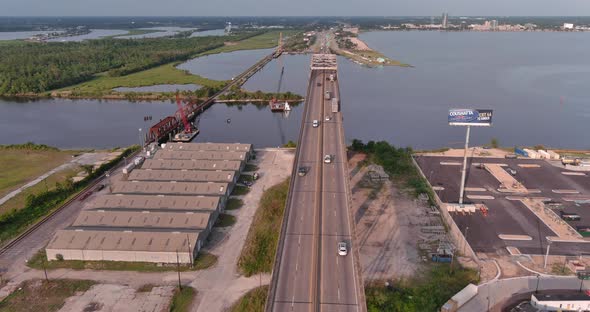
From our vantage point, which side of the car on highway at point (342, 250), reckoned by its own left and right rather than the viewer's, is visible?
back

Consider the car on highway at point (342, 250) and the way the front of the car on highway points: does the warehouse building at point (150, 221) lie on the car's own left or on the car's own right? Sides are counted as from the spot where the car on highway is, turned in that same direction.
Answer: on the car's own left

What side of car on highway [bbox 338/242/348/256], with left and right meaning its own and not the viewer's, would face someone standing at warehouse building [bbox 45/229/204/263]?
left
